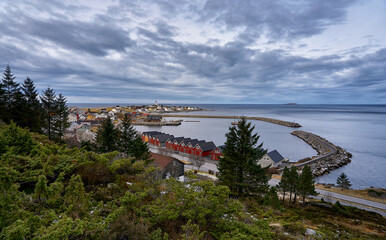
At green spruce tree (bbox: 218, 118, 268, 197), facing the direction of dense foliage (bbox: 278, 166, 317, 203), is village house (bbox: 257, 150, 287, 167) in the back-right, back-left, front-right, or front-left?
front-left

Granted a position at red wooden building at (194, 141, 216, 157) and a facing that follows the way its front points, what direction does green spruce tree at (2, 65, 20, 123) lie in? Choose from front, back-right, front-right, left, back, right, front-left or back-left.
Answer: front

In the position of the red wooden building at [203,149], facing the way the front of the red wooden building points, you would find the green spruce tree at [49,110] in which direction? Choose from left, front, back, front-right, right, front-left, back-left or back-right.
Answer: front

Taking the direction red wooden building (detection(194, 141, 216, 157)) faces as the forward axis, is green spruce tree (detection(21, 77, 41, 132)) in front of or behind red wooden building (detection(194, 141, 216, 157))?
in front

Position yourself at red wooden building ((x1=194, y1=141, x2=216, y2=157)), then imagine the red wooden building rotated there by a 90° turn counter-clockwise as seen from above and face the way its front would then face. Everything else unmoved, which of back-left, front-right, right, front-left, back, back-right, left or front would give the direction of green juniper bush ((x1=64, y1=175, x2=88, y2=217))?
front-right

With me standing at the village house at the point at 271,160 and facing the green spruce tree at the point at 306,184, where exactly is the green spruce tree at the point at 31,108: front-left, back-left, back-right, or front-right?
front-right

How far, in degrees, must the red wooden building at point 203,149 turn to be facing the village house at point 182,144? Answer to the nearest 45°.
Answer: approximately 90° to its right

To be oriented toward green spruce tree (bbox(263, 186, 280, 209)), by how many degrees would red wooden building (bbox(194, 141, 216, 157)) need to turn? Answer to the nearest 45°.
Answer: approximately 45° to its left

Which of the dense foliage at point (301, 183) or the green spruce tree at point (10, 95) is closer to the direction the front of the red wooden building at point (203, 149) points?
the green spruce tree

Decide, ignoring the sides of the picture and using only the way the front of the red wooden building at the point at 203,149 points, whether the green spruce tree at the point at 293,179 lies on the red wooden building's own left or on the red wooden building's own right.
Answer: on the red wooden building's own left

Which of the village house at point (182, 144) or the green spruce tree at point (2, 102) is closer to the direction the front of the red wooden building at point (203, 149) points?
the green spruce tree

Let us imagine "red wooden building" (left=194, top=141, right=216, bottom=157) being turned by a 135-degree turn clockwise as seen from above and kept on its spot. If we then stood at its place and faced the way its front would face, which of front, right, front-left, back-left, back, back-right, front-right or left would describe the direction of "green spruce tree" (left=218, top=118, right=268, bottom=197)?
back

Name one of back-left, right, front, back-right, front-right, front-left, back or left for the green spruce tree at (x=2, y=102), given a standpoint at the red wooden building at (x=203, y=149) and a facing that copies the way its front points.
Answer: front

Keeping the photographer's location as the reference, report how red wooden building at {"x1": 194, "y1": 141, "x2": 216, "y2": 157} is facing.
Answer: facing the viewer and to the left of the viewer
